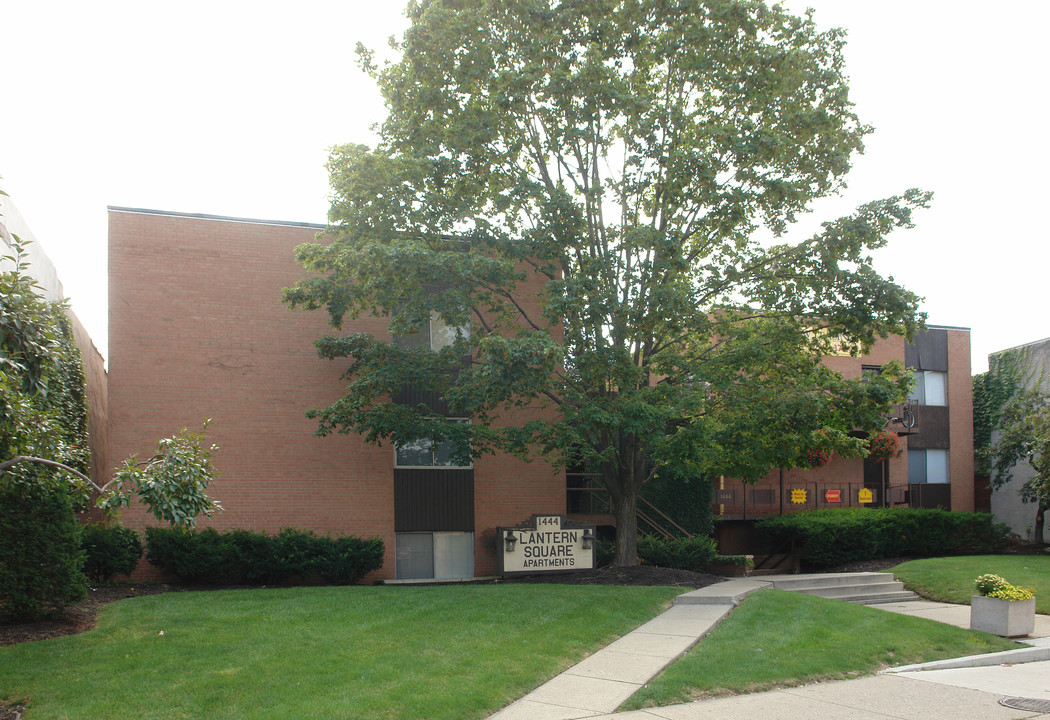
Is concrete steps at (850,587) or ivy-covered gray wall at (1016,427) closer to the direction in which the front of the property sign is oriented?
the concrete steps

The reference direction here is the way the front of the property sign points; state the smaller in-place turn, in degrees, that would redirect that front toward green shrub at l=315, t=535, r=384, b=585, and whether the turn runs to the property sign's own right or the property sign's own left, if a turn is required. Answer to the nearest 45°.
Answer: approximately 90° to the property sign's own right

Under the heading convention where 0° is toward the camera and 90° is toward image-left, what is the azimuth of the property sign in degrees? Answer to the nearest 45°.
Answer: approximately 0°

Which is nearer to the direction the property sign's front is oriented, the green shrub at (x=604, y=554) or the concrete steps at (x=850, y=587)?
the concrete steps

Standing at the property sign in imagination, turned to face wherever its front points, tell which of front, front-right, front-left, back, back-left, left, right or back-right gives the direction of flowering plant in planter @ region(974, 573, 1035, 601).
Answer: front-left

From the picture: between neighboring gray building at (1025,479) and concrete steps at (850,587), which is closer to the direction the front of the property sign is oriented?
the concrete steps

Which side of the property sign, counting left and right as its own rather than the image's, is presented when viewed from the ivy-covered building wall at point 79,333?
right

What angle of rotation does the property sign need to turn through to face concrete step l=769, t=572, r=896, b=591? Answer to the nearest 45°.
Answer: approximately 90° to its left

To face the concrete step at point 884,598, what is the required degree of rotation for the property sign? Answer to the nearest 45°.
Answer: approximately 90° to its left

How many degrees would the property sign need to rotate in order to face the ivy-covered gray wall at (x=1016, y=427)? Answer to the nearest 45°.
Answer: approximately 135° to its left

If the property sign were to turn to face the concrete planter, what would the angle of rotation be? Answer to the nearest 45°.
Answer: approximately 45° to its left
